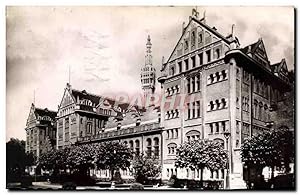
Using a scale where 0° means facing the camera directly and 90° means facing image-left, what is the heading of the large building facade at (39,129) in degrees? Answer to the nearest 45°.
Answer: approximately 45°

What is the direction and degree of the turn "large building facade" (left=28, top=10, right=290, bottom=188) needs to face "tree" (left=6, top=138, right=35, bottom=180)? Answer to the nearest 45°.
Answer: approximately 45° to its right

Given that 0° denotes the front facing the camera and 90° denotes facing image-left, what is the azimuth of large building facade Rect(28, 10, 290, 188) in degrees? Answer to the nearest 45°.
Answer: approximately 45°
